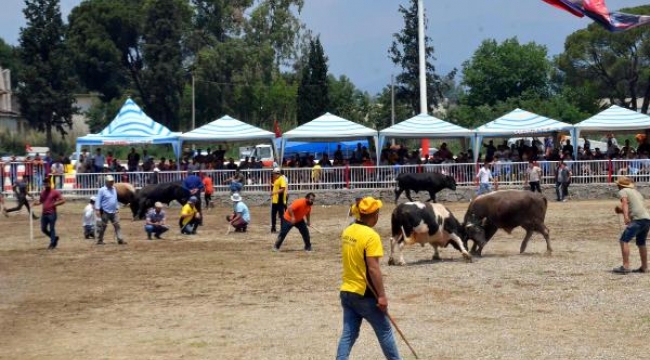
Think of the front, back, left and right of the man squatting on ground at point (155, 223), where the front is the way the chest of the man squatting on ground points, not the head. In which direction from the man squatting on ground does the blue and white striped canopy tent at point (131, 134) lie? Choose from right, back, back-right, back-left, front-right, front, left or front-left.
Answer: back

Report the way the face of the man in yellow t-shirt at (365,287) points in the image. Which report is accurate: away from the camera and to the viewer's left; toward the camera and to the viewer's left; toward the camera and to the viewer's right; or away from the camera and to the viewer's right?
away from the camera and to the viewer's right

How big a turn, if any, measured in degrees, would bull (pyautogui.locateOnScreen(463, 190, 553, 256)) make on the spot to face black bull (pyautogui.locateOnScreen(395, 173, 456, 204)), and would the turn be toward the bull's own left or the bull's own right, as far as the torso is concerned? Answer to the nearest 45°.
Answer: approximately 90° to the bull's own right

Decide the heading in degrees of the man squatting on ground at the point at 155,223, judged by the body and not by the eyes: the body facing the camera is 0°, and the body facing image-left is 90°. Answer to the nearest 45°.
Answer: approximately 0°

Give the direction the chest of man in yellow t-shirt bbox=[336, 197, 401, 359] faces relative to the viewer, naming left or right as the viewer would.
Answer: facing away from the viewer and to the right of the viewer

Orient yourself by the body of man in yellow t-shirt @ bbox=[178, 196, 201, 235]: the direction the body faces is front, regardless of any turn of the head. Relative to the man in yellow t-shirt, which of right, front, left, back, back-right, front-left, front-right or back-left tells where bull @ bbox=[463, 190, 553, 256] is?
front

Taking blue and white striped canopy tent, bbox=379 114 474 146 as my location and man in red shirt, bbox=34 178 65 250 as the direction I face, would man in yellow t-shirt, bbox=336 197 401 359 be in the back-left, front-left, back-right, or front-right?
front-left

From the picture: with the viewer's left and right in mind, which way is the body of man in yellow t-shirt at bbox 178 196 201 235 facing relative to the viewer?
facing the viewer and to the right of the viewer

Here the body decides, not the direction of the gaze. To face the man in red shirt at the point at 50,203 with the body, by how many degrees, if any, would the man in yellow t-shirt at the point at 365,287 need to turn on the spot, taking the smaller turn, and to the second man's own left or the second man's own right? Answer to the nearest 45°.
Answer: approximately 90° to the second man's own left

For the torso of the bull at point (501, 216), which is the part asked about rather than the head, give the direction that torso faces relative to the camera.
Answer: to the viewer's left
